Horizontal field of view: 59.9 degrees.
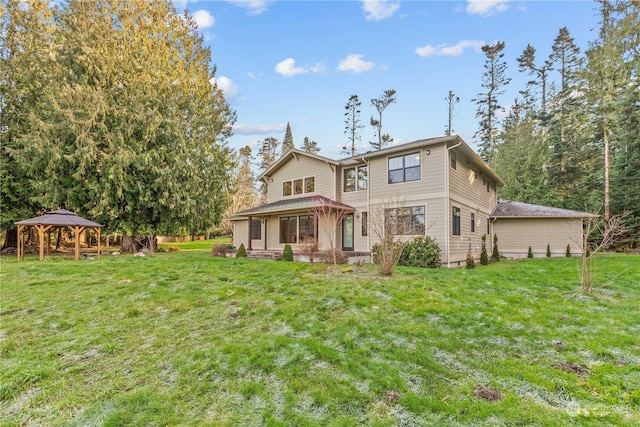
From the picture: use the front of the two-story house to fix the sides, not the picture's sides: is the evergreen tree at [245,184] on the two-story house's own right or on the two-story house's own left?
on the two-story house's own right

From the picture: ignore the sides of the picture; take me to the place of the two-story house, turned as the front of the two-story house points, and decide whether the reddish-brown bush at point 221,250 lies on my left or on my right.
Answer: on my right

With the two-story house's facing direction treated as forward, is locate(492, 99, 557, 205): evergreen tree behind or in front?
behind

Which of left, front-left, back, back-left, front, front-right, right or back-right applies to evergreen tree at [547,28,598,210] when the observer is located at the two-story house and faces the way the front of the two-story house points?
back

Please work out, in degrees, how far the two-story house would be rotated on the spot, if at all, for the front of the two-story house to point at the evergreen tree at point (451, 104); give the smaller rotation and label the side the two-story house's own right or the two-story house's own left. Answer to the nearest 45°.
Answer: approximately 135° to the two-story house's own right

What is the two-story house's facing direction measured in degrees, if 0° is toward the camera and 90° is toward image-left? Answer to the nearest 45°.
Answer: approximately 45°
